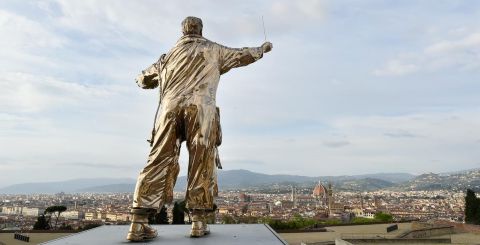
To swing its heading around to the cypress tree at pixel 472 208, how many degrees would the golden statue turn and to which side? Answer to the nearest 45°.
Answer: approximately 45° to its right

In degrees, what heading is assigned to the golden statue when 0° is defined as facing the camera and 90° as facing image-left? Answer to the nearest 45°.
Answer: approximately 180°

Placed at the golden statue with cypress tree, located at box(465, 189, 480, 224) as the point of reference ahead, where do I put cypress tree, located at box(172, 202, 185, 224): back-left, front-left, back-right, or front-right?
front-left

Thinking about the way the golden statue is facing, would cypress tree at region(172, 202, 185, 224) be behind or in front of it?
in front
